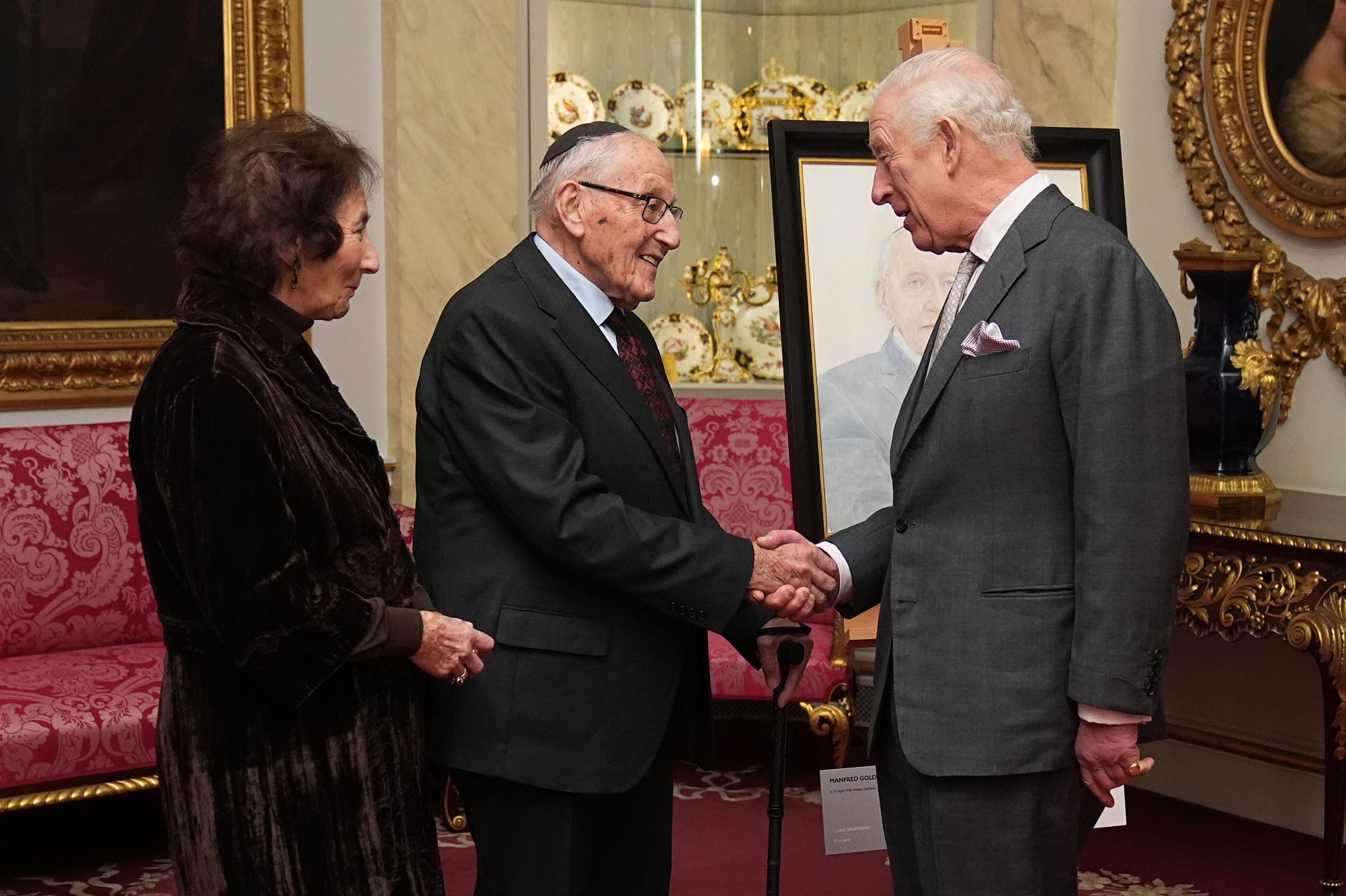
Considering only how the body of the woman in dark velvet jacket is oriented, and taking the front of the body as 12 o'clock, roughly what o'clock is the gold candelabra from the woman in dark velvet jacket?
The gold candelabra is roughly at 10 o'clock from the woman in dark velvet jacket.

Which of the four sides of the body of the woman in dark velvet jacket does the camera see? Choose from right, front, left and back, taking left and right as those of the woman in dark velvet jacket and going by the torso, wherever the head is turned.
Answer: right

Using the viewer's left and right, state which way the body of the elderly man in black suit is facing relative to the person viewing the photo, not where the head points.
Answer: facing to the right of the viewer

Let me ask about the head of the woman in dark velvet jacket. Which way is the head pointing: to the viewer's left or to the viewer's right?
to the viewer's right

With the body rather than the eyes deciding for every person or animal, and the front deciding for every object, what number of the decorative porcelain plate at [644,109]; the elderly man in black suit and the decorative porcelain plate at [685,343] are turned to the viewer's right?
1

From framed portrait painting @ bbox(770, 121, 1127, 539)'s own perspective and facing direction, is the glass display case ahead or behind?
behind

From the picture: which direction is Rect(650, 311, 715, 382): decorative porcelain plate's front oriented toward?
toward the camera

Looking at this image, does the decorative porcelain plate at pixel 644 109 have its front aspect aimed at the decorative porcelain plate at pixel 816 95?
no

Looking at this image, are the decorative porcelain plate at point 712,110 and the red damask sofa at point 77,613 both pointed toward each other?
no

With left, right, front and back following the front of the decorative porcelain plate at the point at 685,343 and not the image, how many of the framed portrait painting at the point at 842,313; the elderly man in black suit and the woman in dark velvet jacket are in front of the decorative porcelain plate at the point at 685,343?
3

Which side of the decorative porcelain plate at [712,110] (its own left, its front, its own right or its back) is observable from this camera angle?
front

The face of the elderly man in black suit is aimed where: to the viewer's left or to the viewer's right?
to the viewer's right

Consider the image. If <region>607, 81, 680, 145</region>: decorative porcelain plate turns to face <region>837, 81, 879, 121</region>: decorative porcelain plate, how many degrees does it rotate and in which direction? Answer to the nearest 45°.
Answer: approximately 90° to its left

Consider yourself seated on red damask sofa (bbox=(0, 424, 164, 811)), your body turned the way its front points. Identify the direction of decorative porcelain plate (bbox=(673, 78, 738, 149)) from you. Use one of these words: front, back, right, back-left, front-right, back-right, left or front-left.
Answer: left

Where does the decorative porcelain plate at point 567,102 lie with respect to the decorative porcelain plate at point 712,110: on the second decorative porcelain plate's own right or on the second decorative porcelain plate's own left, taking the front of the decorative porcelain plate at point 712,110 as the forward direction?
on the second decorative porcelain plate's own right

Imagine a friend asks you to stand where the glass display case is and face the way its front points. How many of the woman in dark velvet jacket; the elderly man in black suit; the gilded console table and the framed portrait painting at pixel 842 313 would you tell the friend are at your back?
0

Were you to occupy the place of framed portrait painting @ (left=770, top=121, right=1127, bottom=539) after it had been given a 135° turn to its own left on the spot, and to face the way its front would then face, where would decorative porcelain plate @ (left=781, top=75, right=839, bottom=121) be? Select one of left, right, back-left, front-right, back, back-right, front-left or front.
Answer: front-left

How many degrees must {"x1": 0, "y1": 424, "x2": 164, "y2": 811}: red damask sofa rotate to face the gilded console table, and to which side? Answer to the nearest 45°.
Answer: approximately 45° to its left

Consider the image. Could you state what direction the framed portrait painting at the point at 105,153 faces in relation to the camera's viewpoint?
facing the viewer

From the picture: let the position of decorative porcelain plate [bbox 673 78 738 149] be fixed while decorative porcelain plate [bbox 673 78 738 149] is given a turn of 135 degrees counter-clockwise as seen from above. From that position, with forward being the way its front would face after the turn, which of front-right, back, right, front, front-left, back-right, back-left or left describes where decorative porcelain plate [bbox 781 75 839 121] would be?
front-right

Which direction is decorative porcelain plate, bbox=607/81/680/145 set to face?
toward the camera

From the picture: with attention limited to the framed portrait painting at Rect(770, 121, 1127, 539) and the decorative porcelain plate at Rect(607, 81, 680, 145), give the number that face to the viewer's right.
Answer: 0

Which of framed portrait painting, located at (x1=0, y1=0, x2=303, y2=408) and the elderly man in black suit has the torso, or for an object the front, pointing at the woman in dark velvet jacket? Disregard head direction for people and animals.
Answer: the framed portrait painting
